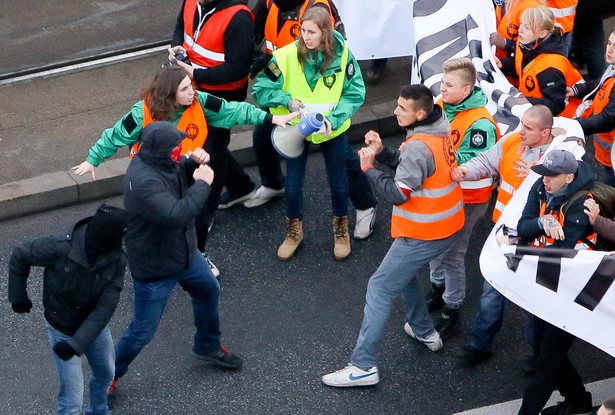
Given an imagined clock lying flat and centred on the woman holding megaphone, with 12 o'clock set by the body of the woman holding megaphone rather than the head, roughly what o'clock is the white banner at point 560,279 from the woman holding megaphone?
The white banner is roughly at 11 o'clock from the woman holding megaphone.

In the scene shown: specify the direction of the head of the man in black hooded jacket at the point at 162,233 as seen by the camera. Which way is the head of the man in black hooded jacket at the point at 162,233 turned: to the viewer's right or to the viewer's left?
to the viewer's right

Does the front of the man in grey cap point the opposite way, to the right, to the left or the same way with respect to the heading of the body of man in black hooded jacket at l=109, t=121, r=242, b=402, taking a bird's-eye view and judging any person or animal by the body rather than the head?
the opposite way
